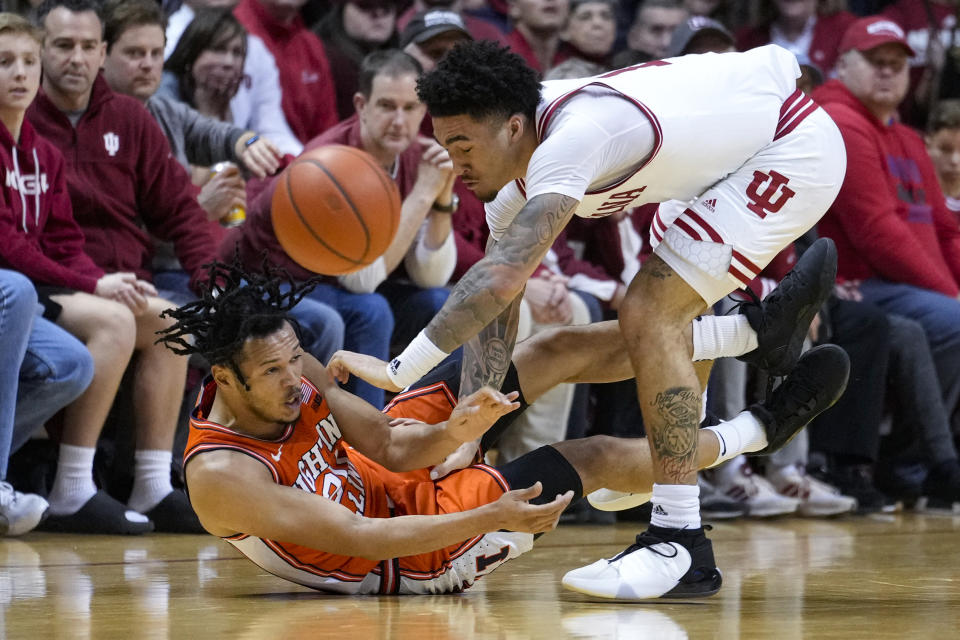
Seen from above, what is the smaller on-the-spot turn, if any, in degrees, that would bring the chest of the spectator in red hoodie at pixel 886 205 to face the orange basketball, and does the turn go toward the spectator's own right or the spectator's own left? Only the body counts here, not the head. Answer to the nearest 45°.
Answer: approximately 90° to the spectator's own right

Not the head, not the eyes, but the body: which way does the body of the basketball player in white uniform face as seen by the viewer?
to the viewer's left

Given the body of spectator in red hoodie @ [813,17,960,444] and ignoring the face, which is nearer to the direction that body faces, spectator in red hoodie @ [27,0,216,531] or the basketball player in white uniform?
the basketball player in white uniform

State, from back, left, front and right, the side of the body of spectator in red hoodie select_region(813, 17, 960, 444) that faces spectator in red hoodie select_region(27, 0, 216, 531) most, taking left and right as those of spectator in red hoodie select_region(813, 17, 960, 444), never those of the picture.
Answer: right

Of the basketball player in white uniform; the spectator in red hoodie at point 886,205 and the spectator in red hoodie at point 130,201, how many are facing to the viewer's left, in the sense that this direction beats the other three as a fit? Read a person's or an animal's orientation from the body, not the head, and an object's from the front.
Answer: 1

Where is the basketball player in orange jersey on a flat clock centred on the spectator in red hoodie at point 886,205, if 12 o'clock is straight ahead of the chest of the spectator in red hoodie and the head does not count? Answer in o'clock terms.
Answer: The basketball player in orange jersey is roughly at 2 o'clock from the spectator in red hoodie.

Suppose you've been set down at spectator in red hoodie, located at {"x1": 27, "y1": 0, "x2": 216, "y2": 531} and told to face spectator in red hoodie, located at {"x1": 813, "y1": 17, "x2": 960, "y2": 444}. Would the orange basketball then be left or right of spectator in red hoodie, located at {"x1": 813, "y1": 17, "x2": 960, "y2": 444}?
right

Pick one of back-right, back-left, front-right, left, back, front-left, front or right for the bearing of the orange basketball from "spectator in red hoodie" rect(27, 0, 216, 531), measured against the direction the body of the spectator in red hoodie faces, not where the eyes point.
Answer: front-left

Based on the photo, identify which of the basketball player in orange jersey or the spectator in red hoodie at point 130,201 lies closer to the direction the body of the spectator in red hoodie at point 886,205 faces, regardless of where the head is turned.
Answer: the basketball player in orange jersey

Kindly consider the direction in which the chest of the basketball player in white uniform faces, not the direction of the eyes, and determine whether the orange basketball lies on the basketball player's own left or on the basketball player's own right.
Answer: on the basketball player's own right

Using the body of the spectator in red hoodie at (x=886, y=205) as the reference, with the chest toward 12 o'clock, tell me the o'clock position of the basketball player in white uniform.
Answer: The basketball player in white uniform is roughly at 2 o'clock from the spectator in red hoodie.

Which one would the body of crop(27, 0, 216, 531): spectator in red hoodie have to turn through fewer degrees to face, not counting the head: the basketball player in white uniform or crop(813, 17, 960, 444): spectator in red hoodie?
the basketball player in white uniform

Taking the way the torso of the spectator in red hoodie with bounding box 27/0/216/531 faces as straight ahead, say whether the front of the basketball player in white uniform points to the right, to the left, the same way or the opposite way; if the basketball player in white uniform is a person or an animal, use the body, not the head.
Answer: to the right
